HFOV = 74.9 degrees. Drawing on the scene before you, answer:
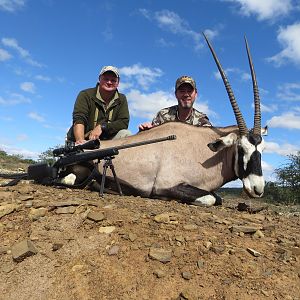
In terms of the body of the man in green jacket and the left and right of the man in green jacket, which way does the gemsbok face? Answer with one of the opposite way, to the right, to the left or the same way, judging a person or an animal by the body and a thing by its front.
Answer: to the left

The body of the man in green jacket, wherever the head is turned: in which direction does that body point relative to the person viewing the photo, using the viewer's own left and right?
facing the viewer

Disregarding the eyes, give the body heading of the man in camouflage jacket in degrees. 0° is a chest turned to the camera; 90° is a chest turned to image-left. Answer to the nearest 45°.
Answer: approximately 0°

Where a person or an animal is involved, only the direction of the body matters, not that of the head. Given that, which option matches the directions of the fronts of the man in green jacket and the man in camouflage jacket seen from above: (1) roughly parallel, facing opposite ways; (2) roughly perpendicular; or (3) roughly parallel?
roughly parallel

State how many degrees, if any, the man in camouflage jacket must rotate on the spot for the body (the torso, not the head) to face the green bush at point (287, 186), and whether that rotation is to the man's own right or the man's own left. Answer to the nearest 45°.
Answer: approximately 135° to the man's own left

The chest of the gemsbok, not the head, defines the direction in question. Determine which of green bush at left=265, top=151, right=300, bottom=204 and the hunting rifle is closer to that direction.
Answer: the green bush

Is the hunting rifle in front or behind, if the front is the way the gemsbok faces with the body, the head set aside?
behind

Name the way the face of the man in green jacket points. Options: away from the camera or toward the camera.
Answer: toward the camera

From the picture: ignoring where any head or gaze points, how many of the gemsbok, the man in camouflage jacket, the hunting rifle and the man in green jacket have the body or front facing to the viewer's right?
2

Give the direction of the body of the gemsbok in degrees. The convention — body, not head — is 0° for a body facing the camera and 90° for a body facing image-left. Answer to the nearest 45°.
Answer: approximately 270°

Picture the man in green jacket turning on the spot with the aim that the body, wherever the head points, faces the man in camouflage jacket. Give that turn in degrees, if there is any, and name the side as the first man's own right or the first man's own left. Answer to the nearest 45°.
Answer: approximately 90° to the first man's own left

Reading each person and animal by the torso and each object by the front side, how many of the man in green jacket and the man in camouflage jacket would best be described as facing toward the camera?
2

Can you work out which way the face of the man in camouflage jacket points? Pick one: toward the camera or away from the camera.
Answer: toward the camera

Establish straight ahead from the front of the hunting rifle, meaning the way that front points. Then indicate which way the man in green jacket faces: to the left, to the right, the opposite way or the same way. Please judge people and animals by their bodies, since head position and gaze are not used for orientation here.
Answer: to the right

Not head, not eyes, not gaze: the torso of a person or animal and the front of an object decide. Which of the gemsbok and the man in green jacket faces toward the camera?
the man in green jacket

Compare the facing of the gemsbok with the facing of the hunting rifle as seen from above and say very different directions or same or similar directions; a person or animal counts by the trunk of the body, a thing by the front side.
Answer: same or similar directions

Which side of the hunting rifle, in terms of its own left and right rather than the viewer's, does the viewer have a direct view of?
right
